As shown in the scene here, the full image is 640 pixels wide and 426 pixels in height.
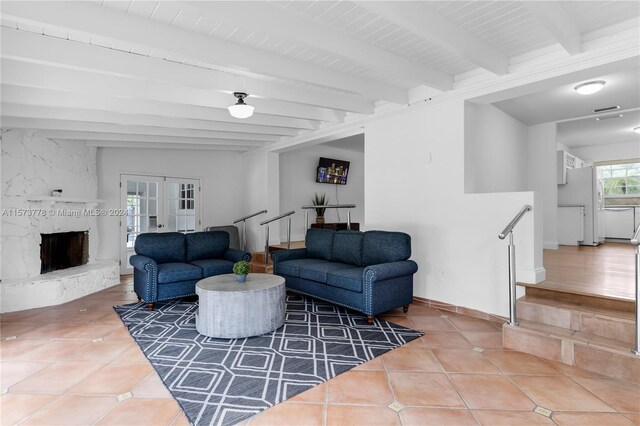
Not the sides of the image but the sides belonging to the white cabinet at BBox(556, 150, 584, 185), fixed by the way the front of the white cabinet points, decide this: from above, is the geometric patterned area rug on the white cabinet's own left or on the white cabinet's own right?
on the white cabinet's own right

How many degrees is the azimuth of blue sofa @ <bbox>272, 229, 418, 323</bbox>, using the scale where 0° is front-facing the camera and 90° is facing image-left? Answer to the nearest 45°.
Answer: approximately 45°

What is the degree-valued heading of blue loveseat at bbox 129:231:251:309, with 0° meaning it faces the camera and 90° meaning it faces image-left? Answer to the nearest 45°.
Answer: approximately 315°

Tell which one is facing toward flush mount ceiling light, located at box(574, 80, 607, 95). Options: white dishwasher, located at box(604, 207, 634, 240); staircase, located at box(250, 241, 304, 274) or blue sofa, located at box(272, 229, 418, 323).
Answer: the white dishwasher

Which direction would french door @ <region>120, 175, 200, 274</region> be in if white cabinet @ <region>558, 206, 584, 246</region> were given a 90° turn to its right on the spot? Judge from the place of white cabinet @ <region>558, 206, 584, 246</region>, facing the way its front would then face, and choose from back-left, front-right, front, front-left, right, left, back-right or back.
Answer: front-right

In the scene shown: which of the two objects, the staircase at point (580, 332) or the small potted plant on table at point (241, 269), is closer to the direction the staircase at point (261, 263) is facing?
the small potted plant on table

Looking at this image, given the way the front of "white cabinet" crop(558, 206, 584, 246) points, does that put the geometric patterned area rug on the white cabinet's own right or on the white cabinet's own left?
on the white cabinet's own right

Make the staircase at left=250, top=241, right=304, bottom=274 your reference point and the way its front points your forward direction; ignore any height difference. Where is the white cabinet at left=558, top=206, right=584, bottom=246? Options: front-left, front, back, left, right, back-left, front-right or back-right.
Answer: back-left

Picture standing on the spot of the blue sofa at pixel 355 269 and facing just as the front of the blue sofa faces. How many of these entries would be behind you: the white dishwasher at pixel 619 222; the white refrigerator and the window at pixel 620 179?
3

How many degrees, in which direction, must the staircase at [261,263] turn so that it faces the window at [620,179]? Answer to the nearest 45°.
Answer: approximately 135° to its left

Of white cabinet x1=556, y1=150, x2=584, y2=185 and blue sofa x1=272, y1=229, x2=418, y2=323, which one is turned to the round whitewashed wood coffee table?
the blue sofa

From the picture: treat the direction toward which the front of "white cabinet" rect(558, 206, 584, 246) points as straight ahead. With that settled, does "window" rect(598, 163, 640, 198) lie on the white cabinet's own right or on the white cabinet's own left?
on the white cabinet's own left

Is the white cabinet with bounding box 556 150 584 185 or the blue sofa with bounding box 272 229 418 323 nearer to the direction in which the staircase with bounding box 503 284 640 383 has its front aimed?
the blue sofa

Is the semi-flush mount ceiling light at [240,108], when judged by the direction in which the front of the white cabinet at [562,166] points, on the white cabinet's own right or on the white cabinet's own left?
on the white cabinet's own right
